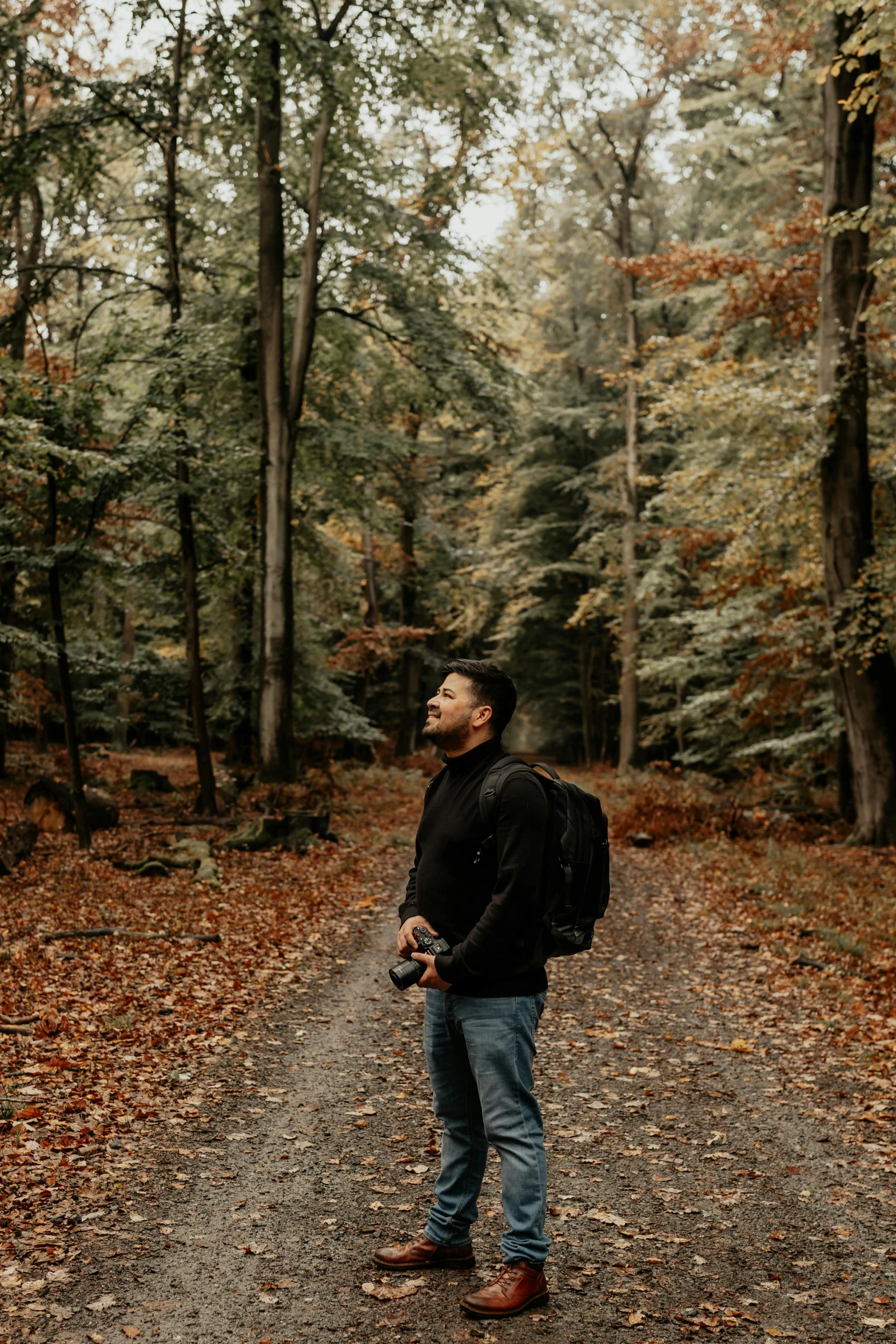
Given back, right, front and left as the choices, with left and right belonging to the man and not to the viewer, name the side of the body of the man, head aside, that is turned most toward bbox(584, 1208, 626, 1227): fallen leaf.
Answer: back

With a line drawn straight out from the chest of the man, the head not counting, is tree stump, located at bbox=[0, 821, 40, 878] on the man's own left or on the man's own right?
on the man's own right

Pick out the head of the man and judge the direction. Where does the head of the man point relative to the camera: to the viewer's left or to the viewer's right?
to the viewer's left

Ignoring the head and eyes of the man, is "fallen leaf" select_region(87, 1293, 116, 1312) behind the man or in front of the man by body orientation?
in front

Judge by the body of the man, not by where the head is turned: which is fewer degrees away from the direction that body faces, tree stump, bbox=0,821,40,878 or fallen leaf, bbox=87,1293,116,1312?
the fallen leaf

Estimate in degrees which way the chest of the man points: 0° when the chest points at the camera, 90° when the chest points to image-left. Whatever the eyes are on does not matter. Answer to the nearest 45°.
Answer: approximately 45°

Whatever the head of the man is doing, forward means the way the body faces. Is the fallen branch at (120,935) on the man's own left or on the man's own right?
on the man's own right

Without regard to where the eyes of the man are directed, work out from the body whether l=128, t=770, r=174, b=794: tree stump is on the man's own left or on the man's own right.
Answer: on the man's own right
